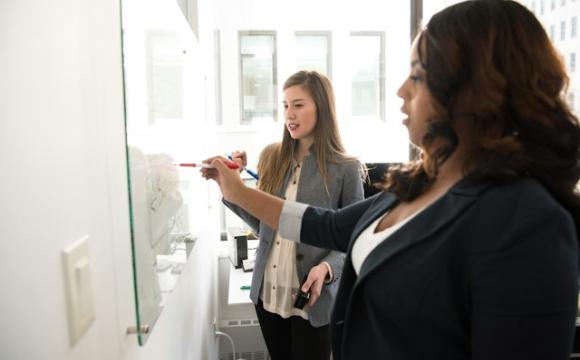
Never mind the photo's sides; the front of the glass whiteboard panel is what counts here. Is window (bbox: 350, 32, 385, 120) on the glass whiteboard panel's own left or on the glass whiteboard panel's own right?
on the glass whiteboard panel's own left

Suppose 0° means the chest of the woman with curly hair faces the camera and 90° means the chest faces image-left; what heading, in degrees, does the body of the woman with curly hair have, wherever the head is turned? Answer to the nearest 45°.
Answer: approximately 90°

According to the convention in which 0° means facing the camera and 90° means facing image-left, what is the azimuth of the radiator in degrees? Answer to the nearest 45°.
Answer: approximately 0°

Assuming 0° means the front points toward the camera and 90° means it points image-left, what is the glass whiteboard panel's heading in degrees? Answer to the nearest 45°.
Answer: approximately 270°

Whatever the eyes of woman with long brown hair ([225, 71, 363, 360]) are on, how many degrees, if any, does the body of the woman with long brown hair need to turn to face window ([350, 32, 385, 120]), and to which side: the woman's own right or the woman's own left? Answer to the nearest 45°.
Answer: approximately 135° to the woman's own right

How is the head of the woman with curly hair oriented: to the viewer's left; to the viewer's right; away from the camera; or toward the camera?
to the viewer's left

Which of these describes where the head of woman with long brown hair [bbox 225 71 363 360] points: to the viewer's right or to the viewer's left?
to the viewer's left

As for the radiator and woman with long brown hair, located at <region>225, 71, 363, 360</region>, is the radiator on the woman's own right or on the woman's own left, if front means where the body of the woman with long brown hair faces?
on the woman's own right
